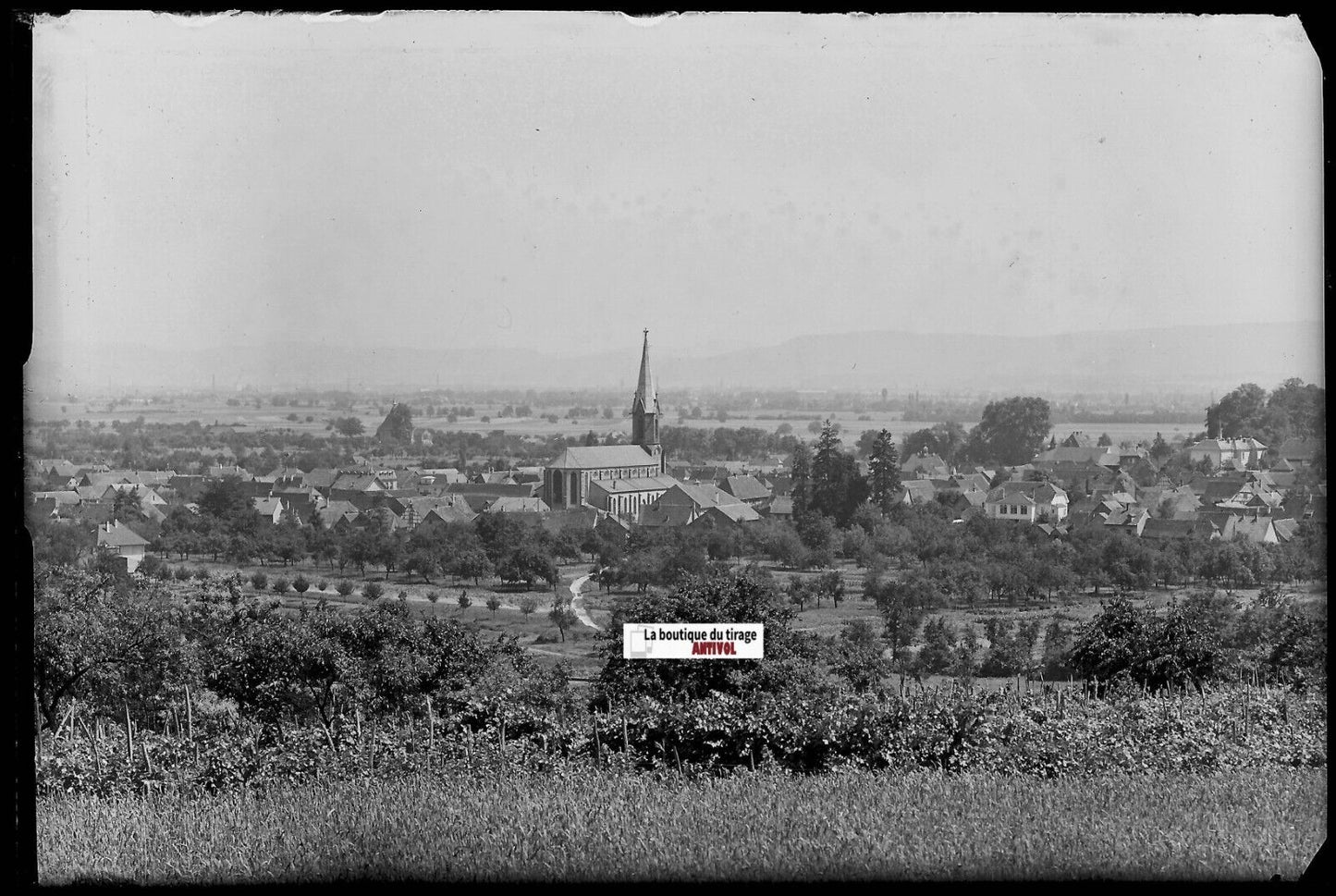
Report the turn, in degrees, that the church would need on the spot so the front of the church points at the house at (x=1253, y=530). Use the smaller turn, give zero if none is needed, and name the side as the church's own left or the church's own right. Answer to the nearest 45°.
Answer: approximately 45° to the church's own right

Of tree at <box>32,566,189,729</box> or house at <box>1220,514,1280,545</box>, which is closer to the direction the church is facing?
the house

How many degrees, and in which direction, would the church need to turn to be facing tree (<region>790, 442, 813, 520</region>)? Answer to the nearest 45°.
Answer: approximately 45° to its right

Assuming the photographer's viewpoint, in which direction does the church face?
facing away from the viewer and to the right of the viewer

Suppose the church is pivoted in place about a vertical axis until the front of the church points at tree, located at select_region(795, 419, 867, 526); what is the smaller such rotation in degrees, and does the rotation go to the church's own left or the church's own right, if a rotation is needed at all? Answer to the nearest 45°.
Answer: approximately 45° to the church's own right

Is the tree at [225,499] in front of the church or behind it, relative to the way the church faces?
behind

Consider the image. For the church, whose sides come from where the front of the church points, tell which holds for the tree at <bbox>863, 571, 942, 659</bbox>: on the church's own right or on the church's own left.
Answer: on the church's own right

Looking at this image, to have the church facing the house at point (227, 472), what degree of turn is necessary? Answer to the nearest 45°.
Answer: approximately 135° to its left
